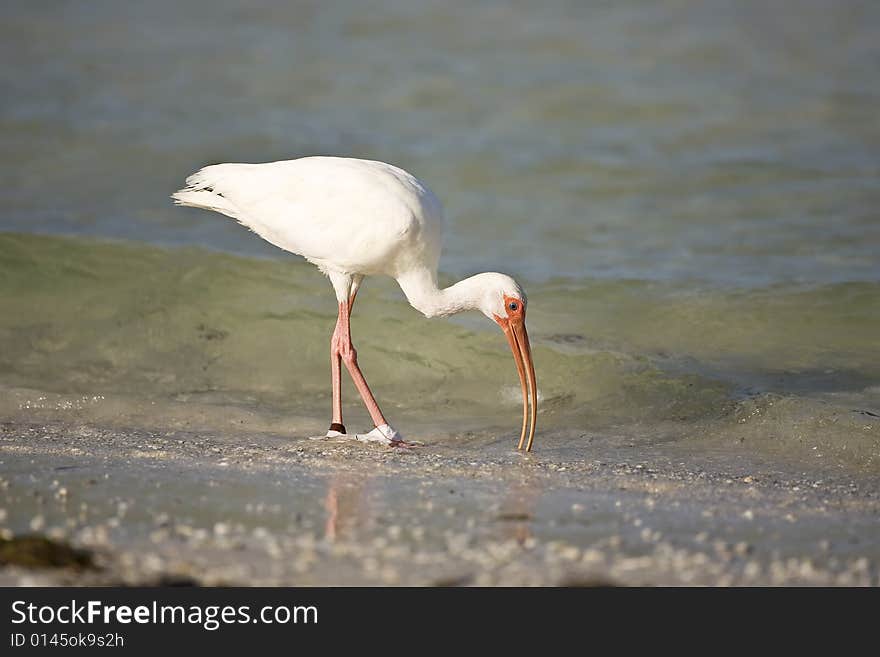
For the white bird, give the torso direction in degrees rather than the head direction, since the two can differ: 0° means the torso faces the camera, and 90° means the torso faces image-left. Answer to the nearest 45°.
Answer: approximately 270°
